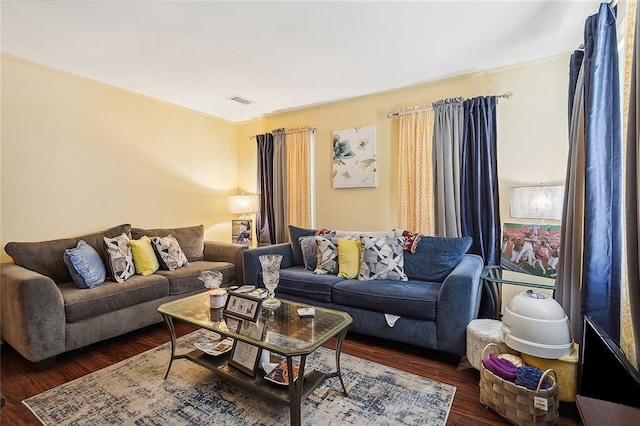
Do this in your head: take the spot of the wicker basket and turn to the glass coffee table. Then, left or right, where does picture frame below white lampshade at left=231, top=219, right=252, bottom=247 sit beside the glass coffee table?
right

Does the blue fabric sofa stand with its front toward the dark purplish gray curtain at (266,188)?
no

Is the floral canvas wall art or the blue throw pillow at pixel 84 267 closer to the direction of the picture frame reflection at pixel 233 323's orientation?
the blue throw pillow

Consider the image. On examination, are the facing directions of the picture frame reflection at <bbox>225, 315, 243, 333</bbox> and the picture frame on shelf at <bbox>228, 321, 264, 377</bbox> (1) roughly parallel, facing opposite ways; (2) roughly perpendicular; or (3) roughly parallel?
roughly parallel

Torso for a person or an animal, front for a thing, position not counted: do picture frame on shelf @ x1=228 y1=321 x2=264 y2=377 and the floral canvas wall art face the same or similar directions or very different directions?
same or similar directions

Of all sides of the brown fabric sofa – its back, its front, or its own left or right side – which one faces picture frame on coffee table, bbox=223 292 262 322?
front

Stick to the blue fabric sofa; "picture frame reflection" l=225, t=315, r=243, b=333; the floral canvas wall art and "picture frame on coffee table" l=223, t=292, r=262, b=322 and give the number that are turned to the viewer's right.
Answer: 0

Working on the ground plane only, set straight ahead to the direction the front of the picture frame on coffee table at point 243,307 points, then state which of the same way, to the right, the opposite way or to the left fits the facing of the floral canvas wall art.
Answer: the same way

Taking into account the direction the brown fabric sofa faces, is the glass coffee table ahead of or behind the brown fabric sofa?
ahead

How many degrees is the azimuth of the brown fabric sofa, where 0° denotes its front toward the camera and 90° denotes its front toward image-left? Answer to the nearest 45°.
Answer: approximately 315°

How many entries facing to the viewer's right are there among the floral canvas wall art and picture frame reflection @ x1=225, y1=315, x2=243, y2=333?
0

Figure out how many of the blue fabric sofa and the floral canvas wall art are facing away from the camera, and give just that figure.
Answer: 0

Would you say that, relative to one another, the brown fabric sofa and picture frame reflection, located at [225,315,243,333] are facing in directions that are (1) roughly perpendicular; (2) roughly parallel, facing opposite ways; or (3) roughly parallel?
roughly perpendicular

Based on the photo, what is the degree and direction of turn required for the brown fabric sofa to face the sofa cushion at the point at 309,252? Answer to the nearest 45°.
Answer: approximately 45° to its left

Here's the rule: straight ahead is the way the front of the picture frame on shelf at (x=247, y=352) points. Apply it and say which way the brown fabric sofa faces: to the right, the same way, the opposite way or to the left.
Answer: to the left

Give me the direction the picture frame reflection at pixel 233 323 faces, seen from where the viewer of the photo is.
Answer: facing the viewer and to the left of the viewer

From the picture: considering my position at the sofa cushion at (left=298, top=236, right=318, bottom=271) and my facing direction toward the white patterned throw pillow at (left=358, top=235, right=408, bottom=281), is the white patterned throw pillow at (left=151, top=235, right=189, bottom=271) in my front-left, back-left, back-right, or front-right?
back-right

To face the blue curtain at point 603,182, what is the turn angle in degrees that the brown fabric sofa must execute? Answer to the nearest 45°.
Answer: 0° — it already faces it
